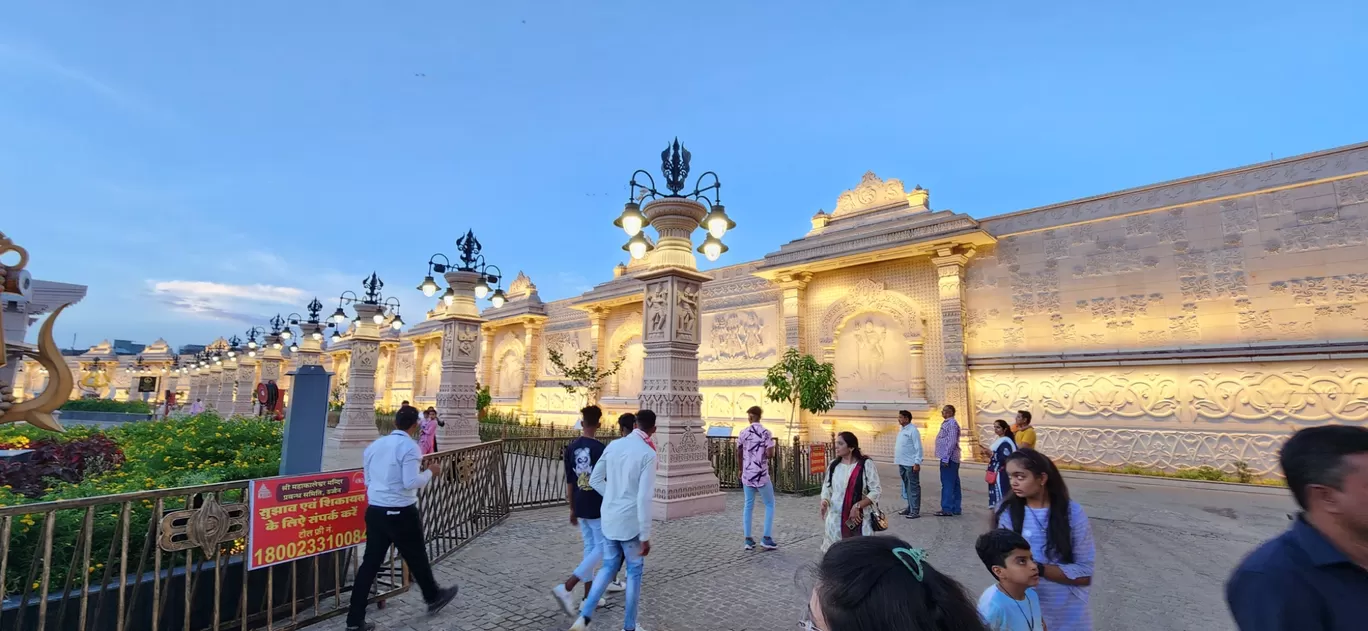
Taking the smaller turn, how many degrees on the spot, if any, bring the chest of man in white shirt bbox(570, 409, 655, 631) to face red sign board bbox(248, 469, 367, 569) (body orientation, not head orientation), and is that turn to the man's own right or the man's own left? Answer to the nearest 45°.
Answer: approximately 135° to the man's own left

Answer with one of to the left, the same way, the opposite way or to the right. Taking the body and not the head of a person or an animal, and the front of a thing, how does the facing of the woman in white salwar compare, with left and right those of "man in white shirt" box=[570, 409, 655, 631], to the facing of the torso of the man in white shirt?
the opposite way

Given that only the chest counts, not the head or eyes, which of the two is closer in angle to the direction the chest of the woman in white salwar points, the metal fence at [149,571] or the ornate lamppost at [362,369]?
the metal fence

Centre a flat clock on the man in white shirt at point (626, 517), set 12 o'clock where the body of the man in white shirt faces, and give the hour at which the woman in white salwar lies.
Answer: The woman in white salwar is roughly at 1 o'clock from the man in white shirt.

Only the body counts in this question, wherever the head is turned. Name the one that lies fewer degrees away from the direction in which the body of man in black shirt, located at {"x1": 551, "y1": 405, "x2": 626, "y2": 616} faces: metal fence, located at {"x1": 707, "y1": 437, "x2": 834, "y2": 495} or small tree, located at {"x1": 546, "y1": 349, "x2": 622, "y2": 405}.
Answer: the metal fence

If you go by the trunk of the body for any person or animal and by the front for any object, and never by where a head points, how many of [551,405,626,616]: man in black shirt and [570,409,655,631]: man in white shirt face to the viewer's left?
0

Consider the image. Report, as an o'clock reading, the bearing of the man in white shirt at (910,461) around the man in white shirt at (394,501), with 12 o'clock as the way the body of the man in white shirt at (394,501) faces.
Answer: the man in white shirt at (910,461) is roughly at 1 o'clock from the man in white shirt at (394,501).

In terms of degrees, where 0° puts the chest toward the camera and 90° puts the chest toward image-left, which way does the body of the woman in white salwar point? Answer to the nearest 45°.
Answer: approximately 45°

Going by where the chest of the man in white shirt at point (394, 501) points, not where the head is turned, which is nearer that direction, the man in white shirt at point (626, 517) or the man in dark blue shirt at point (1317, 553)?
the man in white shirt

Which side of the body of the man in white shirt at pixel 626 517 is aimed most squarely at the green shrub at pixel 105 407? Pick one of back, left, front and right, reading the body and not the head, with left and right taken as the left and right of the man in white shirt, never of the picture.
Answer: left

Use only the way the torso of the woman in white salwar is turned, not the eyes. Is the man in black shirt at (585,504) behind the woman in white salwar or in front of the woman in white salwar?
in front

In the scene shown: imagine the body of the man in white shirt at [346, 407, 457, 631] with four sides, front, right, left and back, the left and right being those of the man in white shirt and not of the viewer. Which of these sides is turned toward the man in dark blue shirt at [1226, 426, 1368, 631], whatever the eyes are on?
right

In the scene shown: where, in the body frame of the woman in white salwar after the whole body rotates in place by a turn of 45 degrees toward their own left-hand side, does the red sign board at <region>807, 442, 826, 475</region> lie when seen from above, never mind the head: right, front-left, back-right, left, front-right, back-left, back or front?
back
